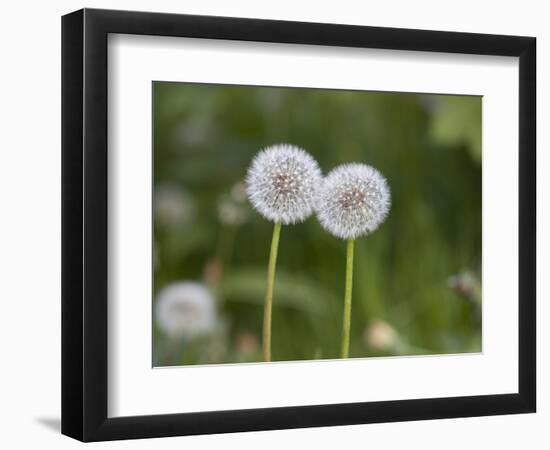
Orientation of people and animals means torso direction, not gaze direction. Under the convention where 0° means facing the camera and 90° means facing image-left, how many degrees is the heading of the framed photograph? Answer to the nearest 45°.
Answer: approximately 315°
